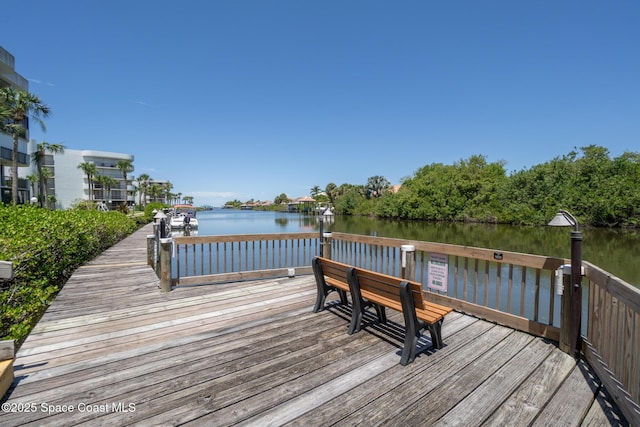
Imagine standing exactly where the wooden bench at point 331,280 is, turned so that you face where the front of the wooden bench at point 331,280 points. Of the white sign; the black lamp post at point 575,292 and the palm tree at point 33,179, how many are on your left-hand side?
1
